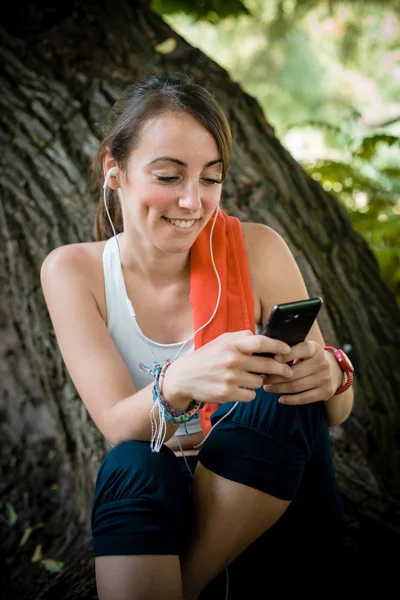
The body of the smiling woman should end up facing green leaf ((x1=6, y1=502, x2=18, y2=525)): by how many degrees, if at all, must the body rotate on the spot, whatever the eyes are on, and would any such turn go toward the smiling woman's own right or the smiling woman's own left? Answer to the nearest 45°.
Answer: approximately 135° to the smiling woman's own right

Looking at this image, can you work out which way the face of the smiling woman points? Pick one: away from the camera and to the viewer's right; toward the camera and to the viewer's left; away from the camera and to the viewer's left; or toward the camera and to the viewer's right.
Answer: toward the camera and to the viewer's right

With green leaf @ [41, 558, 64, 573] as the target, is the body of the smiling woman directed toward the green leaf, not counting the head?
no

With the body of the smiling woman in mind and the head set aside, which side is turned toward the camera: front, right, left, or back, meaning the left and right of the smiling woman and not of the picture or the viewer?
front
